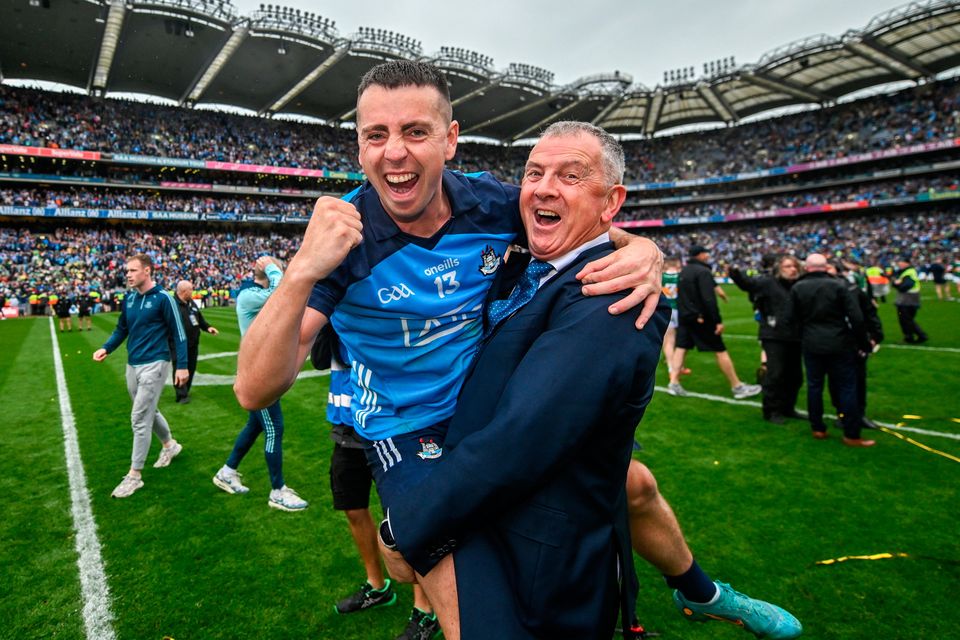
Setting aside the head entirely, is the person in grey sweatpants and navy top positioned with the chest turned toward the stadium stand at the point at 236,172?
no

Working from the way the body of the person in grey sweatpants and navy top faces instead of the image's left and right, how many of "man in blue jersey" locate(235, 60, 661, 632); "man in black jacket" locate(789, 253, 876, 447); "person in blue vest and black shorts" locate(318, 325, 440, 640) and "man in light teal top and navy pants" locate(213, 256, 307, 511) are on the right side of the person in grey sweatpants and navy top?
0

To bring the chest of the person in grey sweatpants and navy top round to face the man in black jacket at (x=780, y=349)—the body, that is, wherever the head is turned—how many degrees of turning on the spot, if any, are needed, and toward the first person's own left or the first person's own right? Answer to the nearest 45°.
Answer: approximately 90° to the first person's own left

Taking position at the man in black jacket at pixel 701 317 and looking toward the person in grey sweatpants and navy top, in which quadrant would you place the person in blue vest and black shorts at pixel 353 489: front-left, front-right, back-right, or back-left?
front-left

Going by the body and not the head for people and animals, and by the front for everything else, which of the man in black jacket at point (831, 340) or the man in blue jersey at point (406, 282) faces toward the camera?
the man in blue jersey

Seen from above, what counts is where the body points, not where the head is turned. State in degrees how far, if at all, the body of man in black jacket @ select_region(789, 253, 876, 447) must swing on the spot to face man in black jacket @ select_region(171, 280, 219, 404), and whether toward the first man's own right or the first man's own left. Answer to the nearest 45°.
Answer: approximately 90° to the first man's own left

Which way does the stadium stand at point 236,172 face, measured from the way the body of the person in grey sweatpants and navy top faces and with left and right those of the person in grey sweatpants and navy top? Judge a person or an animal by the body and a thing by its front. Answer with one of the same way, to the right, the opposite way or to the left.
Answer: the same way

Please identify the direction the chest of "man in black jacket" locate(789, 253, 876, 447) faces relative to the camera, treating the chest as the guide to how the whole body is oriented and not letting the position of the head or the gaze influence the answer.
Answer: away from the camera

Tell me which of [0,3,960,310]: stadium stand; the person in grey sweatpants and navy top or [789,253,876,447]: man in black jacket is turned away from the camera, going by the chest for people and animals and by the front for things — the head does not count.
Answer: the man in black jacket

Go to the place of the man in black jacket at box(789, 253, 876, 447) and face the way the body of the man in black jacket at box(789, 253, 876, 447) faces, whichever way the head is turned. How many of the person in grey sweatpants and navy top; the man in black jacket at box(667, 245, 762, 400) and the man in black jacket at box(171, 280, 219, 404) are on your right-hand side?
0

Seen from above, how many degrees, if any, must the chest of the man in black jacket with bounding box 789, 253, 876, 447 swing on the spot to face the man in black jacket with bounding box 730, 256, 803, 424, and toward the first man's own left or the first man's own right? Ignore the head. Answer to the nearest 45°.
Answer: approximately 45° to the first man's own left

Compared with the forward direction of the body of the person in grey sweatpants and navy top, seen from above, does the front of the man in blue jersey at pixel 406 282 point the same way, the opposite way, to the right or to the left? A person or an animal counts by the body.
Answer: the same way

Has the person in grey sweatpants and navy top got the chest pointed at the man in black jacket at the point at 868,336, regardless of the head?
no

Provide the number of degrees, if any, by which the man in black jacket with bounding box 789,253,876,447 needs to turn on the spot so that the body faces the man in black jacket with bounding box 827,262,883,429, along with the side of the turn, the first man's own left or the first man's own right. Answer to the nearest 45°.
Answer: approximately 45° to the first man's own right

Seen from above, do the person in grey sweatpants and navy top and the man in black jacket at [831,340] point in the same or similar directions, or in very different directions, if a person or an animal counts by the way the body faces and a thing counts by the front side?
very different directions

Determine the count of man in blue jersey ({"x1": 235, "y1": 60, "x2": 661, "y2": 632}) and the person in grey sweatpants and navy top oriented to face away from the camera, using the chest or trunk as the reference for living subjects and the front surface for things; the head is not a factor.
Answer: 0

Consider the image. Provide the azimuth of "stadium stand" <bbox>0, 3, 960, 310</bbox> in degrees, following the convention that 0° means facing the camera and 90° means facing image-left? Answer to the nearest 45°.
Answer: approximately 0°

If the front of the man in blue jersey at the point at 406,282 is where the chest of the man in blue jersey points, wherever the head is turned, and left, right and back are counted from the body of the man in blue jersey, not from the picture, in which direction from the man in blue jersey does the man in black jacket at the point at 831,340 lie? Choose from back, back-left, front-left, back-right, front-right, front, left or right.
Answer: back-left

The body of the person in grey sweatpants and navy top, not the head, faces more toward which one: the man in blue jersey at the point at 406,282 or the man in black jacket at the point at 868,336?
the man in blue jersey

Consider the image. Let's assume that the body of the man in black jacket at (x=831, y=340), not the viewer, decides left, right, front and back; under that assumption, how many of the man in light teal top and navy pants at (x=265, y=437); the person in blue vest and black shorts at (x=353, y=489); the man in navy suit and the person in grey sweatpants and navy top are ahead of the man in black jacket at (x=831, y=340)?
0

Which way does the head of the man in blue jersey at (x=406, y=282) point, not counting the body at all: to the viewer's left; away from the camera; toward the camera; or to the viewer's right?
toward the camera

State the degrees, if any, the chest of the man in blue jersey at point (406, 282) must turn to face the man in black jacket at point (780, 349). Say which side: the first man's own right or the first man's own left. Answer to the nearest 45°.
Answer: approximately 135° to the first man's own left

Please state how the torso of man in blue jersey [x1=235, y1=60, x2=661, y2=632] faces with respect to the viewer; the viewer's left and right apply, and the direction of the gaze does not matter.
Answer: facing the viewer

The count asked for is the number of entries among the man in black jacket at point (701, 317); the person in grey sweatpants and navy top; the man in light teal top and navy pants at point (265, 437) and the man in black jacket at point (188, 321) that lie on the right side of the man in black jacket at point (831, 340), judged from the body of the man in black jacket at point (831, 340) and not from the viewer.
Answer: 0
